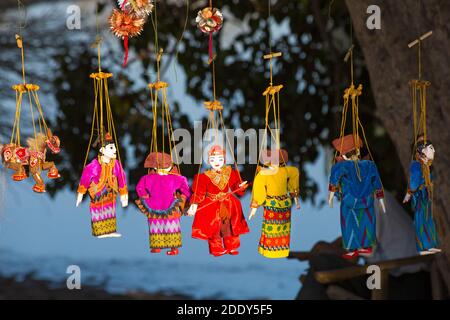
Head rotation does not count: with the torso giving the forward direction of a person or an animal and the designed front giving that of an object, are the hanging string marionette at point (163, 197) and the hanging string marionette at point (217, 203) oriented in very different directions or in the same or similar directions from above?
very different directions

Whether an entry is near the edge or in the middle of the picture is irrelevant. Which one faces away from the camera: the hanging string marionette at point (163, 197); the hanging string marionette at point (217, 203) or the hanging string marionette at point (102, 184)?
the hanging string marionette at point (163, 197)

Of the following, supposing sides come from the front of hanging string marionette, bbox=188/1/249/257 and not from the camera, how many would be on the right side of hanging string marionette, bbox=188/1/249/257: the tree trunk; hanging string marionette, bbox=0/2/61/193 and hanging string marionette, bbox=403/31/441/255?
1

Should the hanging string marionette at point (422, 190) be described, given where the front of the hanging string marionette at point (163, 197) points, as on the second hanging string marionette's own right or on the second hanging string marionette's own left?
on the second hanging string marionette's own right

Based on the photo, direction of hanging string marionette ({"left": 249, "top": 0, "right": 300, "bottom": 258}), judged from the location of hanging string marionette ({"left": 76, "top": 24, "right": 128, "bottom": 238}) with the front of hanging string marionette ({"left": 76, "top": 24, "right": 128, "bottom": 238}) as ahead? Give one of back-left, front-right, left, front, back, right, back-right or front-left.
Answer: front-left

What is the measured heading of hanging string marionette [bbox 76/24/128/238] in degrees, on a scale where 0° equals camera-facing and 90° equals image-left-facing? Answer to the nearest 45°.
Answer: approximately 315°

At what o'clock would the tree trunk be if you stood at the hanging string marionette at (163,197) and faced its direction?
The tree trunk is roughly at 2 o'clock from the hanging string marionette.

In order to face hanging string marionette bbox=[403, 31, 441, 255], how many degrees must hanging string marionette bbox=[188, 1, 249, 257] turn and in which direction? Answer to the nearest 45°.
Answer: approximately 90° to its left
